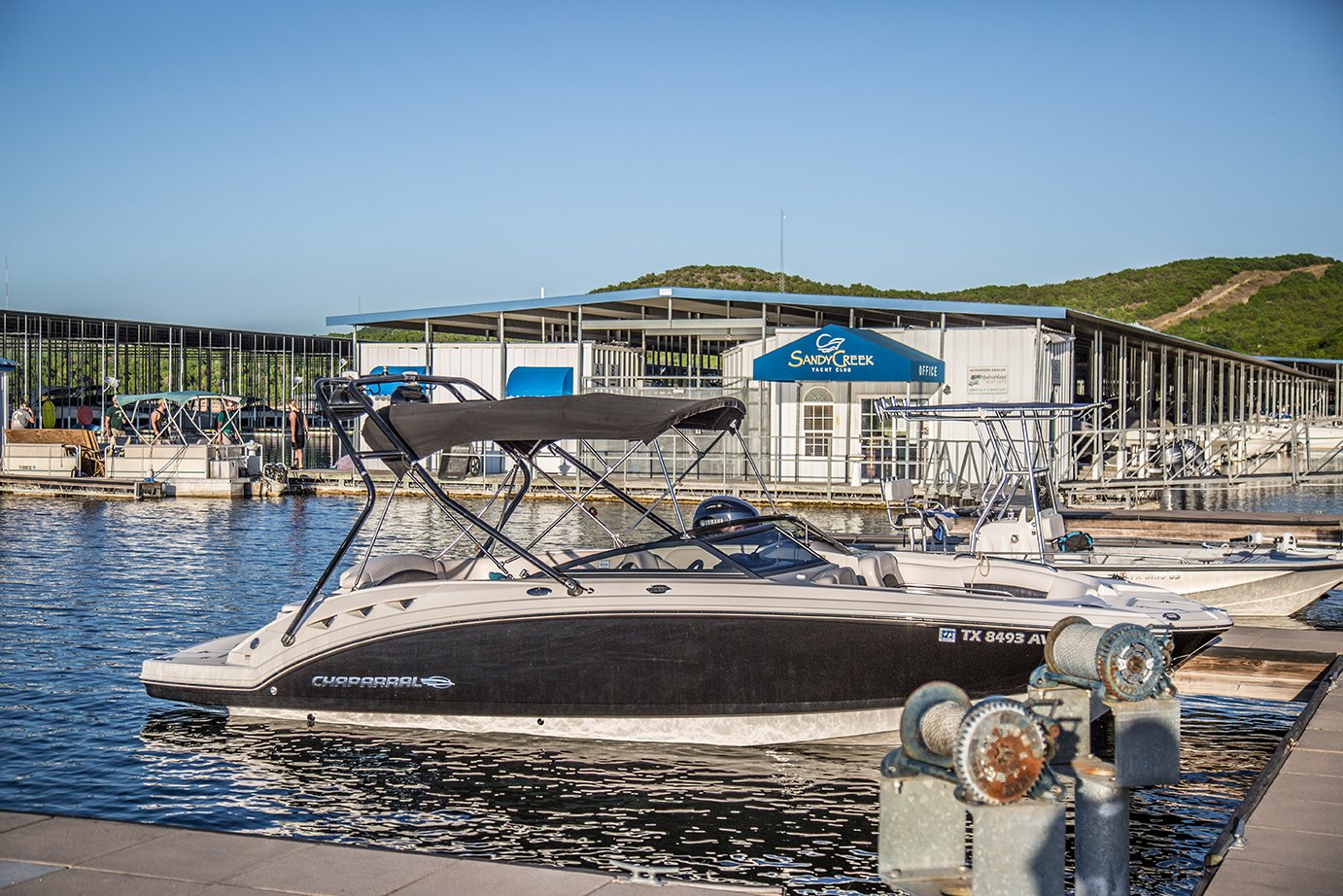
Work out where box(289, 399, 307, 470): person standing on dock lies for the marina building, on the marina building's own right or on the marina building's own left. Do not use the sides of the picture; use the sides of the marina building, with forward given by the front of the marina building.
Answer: on the marina building's own right

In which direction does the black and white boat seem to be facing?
to the viewer's right

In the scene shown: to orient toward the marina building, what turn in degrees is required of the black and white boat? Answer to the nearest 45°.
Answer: approximately 90° to its left

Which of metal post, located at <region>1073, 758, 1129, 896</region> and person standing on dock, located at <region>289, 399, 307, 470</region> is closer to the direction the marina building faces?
the metal post

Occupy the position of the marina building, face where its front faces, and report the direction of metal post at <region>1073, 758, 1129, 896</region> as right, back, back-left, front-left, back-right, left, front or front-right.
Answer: front

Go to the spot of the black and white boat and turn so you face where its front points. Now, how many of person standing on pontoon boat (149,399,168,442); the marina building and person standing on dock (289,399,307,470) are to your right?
0

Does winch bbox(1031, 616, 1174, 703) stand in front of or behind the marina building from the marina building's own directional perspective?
in front

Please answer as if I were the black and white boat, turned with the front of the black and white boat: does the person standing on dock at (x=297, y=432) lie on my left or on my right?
on my left

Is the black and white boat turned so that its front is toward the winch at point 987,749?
no

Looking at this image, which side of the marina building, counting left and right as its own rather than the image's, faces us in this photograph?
front

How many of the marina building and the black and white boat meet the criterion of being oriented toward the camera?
1

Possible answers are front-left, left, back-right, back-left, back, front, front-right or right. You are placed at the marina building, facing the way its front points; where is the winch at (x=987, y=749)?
front

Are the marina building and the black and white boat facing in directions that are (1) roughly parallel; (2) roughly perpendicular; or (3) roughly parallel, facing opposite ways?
roughly perpendicular

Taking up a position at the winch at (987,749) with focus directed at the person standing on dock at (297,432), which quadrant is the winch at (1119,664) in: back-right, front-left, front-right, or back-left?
front-right

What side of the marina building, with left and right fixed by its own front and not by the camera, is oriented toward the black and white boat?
front

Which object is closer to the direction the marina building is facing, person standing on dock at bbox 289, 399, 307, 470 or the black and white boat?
the black and white boat
